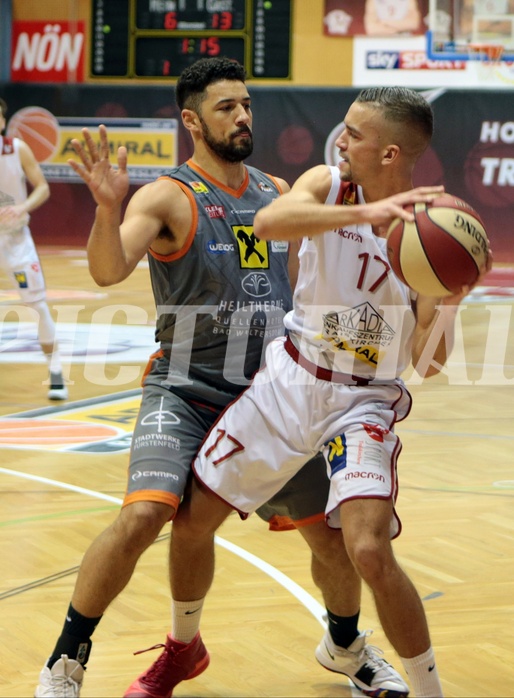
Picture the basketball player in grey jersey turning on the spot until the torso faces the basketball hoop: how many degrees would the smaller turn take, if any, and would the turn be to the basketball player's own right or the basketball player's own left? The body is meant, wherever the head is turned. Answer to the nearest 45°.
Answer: approximately 135° to the basketball player's own left

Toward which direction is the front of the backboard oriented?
toward the camera

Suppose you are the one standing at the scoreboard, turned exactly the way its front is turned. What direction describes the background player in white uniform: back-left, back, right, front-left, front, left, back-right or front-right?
front

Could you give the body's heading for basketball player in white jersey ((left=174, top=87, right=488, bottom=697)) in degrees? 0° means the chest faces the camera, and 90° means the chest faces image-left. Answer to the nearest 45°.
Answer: approximately 0°

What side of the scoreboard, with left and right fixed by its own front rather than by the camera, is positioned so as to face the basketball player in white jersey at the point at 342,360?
front

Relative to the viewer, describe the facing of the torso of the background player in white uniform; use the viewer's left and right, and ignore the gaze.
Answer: facing the viewer

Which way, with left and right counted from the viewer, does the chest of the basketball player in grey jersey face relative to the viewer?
facing the viewer and to the right of the viewer

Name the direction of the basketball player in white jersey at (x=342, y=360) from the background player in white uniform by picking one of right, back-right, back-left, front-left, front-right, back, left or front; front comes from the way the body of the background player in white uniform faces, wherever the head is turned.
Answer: front

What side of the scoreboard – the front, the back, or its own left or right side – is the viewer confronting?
front

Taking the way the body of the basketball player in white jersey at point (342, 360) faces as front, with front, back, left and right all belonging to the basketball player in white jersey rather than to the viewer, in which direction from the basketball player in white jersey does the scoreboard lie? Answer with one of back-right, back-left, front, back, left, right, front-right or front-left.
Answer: back

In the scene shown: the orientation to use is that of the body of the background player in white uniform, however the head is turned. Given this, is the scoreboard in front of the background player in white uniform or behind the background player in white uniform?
behind

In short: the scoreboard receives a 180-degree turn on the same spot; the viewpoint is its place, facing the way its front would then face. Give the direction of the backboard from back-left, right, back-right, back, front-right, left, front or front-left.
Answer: right

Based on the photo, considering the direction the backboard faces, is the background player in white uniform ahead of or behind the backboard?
ahead

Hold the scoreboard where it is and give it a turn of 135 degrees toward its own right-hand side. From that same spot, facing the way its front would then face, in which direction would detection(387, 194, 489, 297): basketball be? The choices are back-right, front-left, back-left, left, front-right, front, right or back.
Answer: back-left

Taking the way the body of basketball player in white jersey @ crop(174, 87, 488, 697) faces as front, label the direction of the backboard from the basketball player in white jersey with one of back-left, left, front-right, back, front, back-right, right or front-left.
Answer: back
